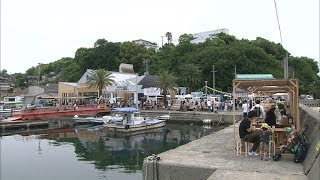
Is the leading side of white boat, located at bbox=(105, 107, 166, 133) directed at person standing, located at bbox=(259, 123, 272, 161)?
no

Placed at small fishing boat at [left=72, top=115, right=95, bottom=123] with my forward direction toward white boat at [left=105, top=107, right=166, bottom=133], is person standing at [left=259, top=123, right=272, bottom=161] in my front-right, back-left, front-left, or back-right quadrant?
front-right
